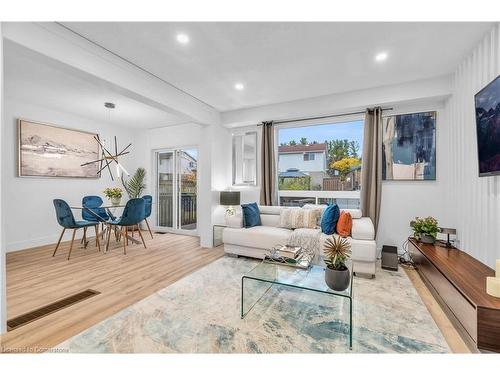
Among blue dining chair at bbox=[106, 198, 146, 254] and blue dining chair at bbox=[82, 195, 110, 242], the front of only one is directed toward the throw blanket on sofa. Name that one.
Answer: blue dining chair at bbox=[82, 195, 110, 242]

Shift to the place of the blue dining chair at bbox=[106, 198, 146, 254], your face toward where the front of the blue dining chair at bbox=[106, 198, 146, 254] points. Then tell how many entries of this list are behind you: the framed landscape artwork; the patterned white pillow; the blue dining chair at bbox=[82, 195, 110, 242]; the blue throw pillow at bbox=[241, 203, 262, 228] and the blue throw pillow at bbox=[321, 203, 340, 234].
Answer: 3

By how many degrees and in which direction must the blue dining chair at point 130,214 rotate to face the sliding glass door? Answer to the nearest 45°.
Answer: approximately 90° to its right

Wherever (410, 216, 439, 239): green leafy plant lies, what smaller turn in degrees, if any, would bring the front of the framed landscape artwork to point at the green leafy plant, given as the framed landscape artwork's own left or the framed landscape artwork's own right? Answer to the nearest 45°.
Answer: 0° — it already faces it

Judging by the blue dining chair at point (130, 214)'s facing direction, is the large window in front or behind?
behind

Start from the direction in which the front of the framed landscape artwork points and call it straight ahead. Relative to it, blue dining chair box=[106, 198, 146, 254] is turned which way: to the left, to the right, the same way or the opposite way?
the opposite way

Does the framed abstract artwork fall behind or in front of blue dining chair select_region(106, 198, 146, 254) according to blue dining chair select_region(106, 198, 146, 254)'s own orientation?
behind

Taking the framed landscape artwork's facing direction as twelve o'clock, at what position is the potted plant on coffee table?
The potted plant on coffee table is roughly at 1 o'clock from the framed landscape artwork.

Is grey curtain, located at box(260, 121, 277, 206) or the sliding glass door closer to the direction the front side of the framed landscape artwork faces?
the grey curtain

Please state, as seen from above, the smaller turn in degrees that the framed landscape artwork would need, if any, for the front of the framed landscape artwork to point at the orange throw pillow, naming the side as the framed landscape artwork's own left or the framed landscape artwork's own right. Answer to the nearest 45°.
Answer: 0° — it already faces it

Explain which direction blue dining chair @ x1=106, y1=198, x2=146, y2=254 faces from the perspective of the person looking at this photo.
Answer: facing away from the viewer and to the left of the viewer

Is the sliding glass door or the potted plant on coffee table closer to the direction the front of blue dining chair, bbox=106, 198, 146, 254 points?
the sliding glass door
